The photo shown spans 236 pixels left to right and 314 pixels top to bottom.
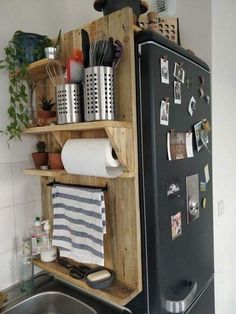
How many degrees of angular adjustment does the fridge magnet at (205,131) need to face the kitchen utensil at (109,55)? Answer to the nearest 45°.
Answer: approximately 90° to its right

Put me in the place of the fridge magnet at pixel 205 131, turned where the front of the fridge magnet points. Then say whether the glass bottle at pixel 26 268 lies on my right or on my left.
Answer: on my right

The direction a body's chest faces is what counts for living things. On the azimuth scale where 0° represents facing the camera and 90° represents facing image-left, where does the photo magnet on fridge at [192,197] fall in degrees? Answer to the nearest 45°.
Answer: approximately 315°

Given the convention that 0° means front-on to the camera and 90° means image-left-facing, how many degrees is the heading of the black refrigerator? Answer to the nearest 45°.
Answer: approximately 315°
